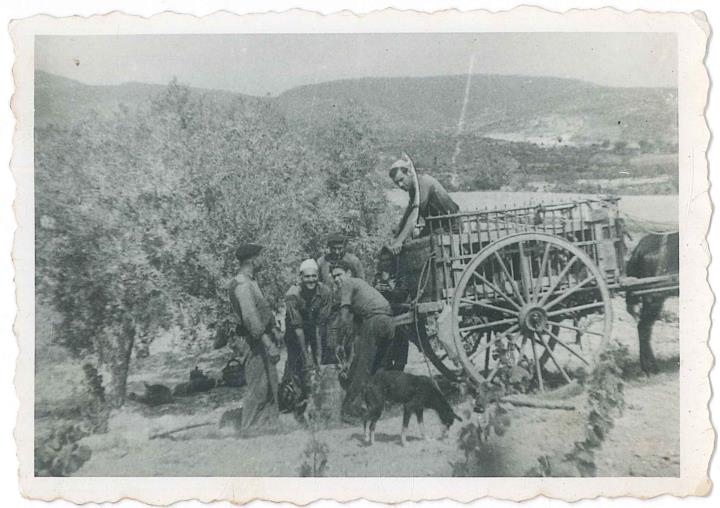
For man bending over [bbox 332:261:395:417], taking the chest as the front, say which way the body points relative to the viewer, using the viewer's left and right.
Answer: facing to the left of the viewer

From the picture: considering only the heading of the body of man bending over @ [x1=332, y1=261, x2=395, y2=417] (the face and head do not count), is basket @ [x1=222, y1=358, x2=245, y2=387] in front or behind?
in front

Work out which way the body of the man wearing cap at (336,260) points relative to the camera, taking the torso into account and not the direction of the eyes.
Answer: toward the camera

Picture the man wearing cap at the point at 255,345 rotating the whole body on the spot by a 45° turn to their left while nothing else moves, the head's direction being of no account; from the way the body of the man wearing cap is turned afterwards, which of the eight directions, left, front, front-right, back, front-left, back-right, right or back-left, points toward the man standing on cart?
front-right

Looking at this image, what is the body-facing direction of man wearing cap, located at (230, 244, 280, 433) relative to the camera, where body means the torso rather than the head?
to the viewer's right
